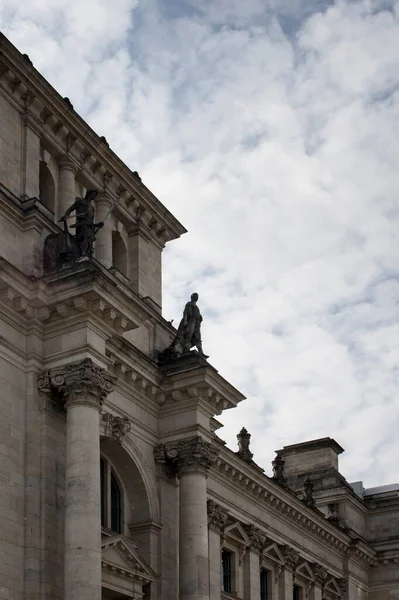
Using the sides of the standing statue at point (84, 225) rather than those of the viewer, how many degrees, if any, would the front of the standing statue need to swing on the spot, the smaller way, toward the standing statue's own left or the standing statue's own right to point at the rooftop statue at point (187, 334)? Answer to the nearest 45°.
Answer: approximately 90° to the standing statue's own left
